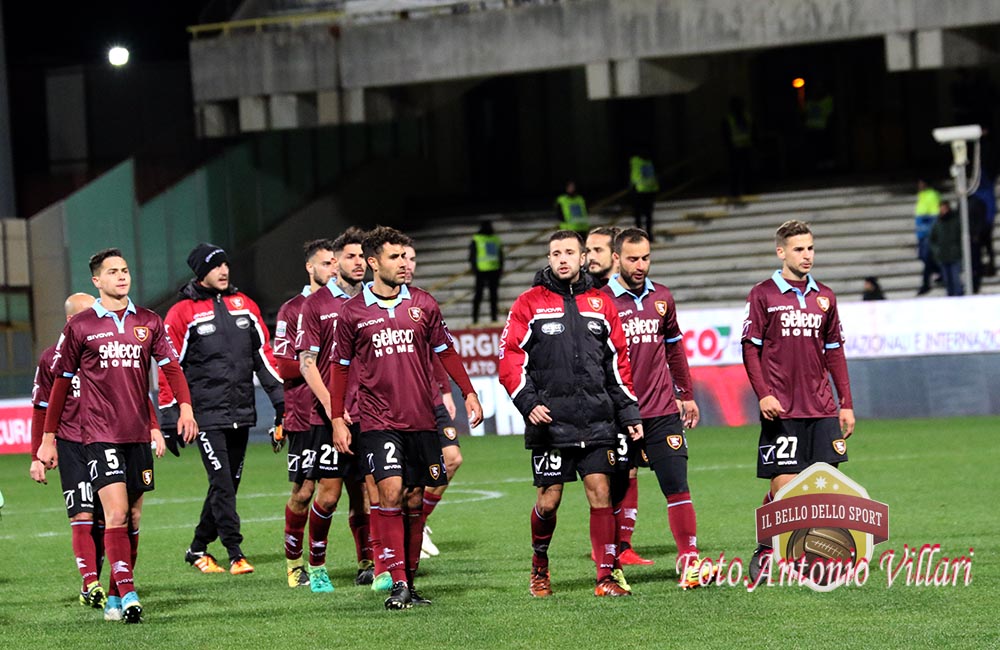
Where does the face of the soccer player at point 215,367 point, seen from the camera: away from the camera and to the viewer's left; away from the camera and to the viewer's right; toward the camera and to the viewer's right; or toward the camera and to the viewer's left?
toward the camera and to the viewer's right

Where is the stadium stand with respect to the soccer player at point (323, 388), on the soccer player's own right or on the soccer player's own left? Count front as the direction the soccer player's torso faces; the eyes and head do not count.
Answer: on the soccer player's own left

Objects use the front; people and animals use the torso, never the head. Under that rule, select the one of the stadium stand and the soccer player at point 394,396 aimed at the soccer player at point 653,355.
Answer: the stadium stand

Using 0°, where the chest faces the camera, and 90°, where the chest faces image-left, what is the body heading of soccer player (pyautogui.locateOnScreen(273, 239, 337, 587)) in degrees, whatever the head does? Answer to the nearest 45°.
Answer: approximately 315°

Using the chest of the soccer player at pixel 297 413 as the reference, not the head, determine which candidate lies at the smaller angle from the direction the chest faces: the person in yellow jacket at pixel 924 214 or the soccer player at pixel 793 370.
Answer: the soccer player

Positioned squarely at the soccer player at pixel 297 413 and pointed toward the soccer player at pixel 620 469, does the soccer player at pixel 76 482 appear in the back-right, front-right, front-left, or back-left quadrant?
back-right

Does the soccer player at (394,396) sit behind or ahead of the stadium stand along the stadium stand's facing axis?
ahead

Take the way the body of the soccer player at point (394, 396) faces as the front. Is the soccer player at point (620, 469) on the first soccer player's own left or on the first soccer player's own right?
on the first soccer player's own left

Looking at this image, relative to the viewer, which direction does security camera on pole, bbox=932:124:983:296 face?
to the viewer's left

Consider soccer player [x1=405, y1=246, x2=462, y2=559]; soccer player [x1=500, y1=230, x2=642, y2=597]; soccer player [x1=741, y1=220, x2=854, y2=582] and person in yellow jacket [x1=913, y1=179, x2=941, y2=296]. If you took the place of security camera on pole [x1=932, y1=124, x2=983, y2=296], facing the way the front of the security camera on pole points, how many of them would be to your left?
3
